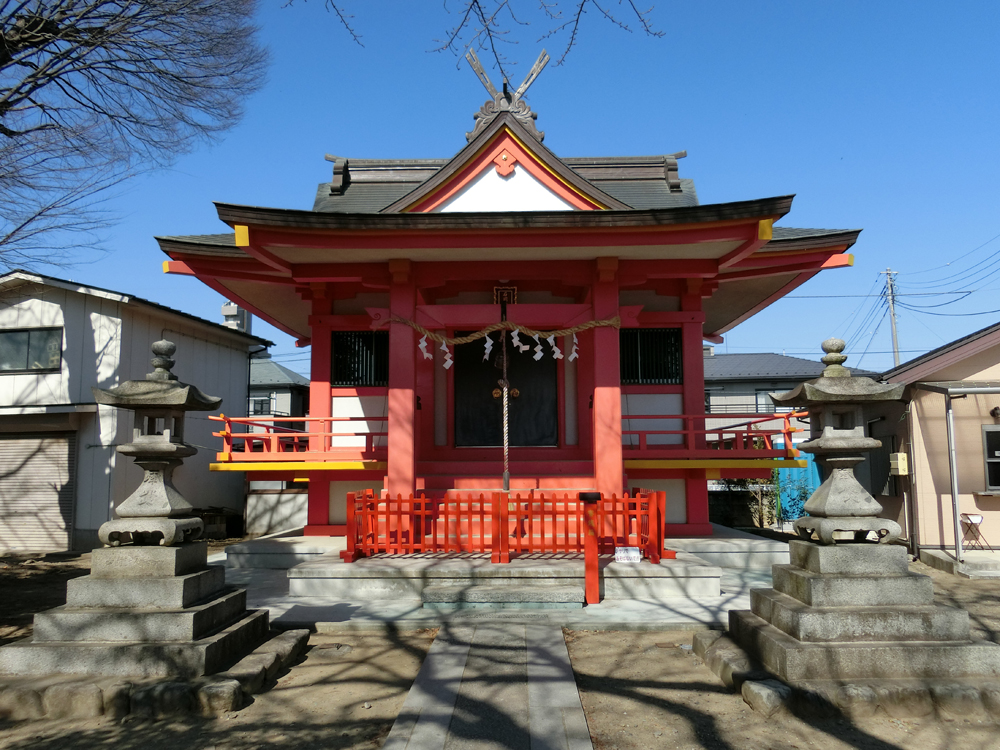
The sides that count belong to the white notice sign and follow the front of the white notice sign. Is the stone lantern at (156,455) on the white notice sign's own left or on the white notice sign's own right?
on the white notice sign's own right

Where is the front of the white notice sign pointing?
toward the camera

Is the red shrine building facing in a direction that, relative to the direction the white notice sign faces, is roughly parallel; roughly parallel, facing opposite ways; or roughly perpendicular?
roughly parallel

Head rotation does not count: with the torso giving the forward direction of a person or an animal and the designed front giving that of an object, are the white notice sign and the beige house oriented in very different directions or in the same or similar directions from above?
same or similar directions

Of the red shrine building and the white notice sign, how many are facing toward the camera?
2

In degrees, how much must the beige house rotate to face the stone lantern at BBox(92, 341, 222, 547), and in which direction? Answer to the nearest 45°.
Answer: approximately 45° to its right

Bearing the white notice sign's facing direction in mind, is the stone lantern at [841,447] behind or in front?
in front

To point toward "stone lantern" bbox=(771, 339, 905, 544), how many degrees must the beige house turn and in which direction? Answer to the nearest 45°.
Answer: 0° — it already faces it

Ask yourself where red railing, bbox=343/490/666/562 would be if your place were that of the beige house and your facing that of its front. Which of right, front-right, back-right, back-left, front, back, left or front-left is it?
front-right

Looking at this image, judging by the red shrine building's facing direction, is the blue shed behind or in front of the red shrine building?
behind

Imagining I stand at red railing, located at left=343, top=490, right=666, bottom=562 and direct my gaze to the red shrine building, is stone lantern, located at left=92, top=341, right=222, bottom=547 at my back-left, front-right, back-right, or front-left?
back-left

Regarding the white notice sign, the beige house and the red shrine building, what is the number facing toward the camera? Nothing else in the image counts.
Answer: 3
